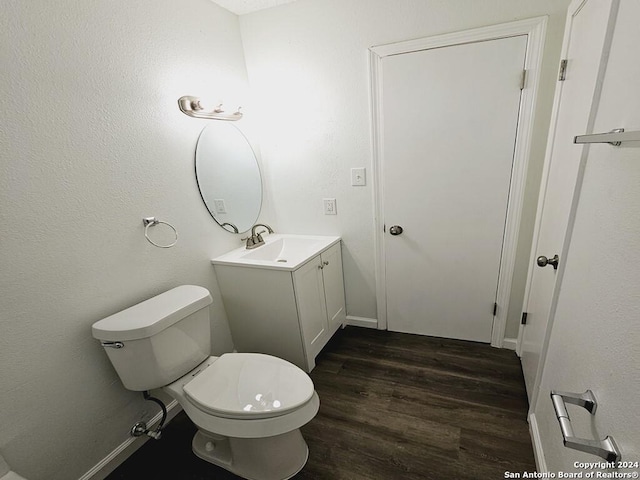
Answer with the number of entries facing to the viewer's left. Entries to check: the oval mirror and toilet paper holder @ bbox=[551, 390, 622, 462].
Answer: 1

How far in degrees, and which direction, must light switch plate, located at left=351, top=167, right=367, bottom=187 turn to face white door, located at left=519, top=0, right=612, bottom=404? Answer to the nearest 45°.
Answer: approximately 45° to its left

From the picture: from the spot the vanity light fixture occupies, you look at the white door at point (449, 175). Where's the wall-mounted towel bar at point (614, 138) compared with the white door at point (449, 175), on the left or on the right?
right

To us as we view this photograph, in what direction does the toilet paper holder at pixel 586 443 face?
facing to the left of the viewer

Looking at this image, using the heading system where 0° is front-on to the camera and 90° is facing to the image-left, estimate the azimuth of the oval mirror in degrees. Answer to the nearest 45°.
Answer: approximately 315°

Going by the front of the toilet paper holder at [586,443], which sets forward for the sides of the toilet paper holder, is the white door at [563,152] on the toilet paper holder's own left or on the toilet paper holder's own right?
on the toilet paper holder's own right

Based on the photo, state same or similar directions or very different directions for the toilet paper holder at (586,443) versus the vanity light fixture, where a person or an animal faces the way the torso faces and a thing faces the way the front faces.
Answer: very different directions
